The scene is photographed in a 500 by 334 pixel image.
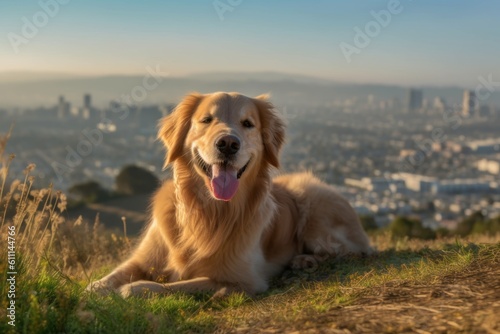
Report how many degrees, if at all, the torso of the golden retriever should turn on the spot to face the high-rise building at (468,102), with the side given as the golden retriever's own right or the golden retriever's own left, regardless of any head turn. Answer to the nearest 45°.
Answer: approximately 180°

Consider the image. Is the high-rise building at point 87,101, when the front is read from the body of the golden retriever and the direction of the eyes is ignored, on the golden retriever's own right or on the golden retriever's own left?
on the golden retriever's own right

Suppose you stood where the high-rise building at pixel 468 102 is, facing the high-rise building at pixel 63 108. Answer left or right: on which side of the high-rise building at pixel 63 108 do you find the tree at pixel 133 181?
left

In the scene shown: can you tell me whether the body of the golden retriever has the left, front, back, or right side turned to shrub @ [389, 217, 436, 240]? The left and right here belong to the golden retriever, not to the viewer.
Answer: back

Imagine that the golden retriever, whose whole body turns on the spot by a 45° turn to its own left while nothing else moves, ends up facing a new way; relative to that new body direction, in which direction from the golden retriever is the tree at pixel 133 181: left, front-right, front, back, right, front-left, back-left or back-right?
back

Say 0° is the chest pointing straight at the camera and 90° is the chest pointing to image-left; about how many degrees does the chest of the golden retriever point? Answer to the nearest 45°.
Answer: approximately 45°

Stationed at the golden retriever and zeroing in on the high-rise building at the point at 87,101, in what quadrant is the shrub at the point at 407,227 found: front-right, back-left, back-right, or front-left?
front-right

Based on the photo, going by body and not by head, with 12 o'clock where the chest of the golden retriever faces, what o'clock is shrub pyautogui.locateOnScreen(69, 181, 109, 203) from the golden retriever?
The shrub is roughly at 4 o'clock from the golden retriever.
